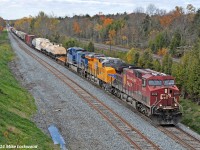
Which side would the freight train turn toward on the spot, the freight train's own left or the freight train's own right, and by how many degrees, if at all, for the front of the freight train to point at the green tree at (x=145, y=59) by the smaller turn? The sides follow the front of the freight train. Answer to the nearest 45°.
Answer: approximately 135° to the freight train's own left

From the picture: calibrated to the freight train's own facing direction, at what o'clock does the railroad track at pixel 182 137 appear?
The railroad track is roughly at 1 o'clock from the freight train.

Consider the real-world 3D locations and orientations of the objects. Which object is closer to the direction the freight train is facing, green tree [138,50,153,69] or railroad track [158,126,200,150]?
the railroad track

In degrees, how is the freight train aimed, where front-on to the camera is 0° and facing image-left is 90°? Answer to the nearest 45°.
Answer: approximately 315°
